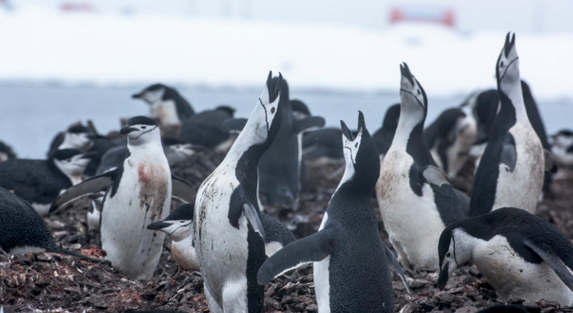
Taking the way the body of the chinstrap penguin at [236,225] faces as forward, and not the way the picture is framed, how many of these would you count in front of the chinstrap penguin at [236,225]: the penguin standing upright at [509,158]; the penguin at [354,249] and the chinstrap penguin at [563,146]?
0

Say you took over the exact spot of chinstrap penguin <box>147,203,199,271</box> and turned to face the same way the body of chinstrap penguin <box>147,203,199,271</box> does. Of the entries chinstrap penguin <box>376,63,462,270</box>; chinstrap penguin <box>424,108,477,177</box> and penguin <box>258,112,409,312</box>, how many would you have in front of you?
0

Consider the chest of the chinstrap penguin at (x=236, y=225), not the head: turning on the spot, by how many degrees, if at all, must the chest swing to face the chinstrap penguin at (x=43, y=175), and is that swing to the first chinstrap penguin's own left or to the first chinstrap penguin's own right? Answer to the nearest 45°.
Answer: approximately 45° to the first chinstrap penguin's own right

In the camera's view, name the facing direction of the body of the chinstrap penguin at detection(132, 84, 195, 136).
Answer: to the viewer's left

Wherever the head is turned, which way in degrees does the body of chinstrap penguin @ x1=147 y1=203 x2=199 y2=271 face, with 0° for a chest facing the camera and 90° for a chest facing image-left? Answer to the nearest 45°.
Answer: approximately 90°

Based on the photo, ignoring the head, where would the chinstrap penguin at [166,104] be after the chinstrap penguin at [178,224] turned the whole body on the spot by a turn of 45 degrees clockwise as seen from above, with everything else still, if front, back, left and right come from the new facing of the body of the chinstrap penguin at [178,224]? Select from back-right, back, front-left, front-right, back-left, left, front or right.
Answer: front-right

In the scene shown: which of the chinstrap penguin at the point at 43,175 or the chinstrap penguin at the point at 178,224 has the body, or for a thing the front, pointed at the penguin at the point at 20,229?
the chinstrap penguin at the point at 178,224

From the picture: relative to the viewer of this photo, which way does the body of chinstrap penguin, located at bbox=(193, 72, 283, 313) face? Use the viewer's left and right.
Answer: facing to the left of the viewer

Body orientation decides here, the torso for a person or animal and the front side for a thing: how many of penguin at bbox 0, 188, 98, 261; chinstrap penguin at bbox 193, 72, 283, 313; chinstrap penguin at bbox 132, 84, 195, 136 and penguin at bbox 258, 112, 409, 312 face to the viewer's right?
0

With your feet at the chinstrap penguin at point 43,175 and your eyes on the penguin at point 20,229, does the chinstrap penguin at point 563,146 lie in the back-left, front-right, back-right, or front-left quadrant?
back-left

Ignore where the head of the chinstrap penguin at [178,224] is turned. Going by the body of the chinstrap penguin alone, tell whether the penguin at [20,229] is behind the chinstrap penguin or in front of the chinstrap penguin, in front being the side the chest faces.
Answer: in front
